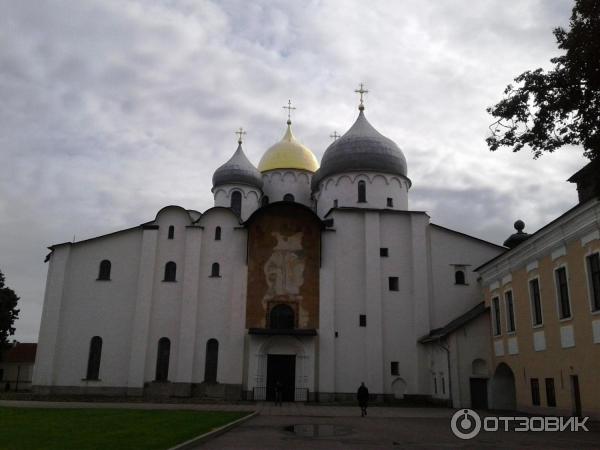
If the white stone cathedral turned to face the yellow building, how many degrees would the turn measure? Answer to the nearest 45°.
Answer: approximately 45° to its left

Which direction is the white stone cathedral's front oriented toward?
toward the camera
